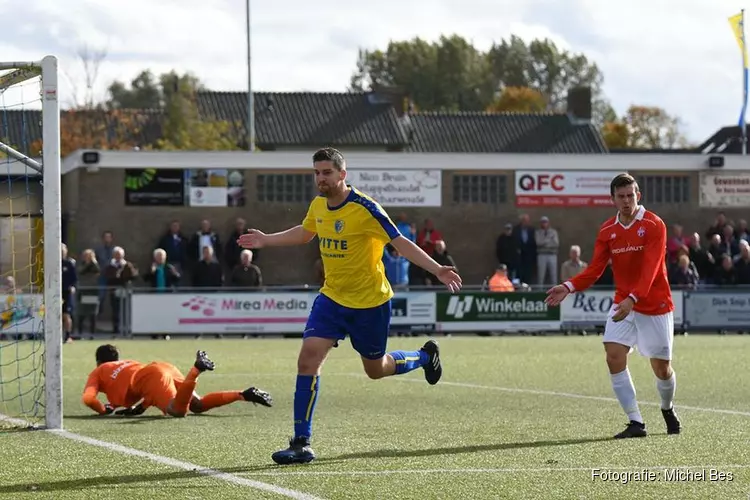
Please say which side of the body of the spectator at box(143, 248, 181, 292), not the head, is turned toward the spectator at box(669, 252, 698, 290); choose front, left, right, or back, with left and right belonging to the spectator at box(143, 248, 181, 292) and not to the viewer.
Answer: left

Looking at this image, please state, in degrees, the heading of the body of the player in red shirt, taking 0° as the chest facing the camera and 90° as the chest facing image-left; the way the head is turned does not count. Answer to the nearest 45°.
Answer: approximately 45°

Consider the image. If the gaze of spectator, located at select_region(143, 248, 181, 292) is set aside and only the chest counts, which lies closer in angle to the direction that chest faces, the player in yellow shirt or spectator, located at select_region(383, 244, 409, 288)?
the player in yellow shirt

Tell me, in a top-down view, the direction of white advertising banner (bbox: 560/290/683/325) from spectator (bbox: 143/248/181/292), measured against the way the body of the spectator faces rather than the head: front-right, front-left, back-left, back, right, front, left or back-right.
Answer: left

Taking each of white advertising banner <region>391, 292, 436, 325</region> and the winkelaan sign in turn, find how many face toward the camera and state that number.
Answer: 2

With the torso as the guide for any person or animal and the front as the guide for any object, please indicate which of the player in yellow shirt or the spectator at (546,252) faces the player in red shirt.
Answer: the spectator

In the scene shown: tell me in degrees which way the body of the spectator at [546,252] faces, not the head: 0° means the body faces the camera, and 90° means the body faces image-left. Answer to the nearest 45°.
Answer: approximately 0°

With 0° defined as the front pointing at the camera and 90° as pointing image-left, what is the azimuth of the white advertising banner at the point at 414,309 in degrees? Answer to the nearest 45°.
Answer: approximately 0°

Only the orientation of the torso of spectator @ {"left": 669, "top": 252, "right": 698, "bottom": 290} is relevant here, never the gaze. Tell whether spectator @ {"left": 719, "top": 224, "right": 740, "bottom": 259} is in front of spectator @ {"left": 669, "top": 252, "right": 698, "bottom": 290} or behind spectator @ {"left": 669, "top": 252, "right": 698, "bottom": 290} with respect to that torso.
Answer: behind

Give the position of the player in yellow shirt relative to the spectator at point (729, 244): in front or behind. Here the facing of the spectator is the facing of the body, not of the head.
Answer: in front
